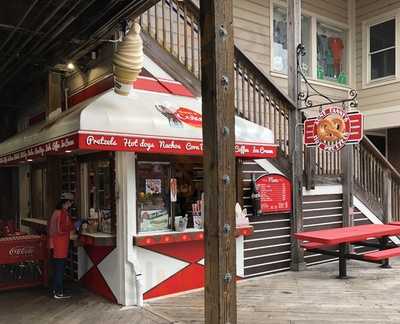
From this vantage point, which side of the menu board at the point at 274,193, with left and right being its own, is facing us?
front

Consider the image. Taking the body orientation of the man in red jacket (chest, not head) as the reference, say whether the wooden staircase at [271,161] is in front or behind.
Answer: in front

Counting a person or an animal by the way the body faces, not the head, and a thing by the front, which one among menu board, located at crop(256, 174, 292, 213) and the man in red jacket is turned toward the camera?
the menu board

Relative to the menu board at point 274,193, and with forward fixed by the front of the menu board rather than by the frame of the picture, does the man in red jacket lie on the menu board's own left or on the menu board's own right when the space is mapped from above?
on the menu board's own right
